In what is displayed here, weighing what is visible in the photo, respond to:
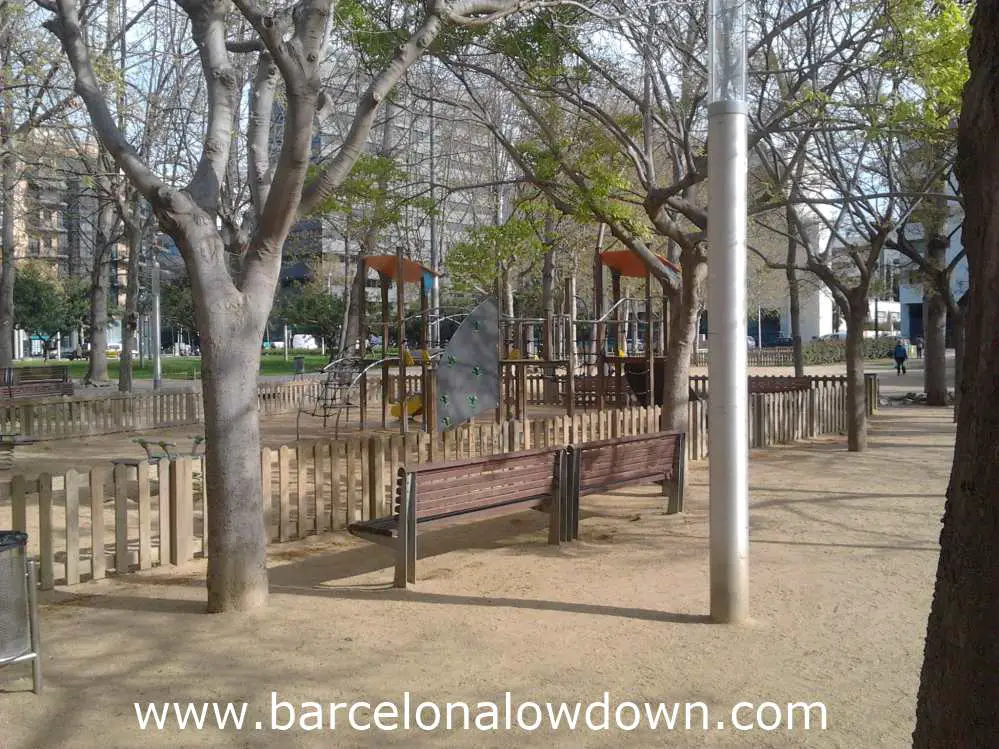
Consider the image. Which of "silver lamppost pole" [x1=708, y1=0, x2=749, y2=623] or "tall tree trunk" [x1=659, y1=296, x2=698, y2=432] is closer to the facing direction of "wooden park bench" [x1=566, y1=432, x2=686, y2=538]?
the tall tree trunk

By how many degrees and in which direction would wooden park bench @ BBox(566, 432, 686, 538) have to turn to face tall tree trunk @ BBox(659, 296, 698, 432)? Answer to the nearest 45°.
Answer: approximately 45° to its right

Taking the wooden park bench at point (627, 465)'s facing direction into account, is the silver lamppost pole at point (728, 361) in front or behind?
behind

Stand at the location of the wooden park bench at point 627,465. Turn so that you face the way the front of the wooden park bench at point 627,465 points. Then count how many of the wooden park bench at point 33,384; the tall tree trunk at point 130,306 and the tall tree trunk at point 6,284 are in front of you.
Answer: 3

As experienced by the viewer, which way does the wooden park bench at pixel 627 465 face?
facing away from the viewer and to the left of the viewer
